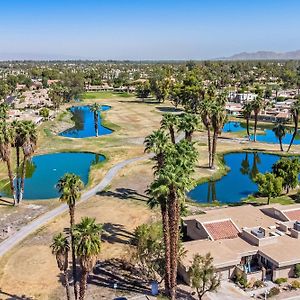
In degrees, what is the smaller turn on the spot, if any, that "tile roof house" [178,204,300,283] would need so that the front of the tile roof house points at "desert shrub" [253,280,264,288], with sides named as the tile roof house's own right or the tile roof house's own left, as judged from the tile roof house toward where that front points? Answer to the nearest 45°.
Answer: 0° — it already faces it

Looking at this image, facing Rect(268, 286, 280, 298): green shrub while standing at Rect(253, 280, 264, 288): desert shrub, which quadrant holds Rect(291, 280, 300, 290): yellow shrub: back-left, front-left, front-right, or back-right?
front-left

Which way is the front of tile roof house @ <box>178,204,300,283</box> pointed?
toward the camera

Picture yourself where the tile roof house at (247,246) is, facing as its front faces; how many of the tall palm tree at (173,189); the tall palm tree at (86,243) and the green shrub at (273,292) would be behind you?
0

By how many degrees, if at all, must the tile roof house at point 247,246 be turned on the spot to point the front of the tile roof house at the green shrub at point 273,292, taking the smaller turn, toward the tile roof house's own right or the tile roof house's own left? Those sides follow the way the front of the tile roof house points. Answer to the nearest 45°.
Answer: approximately 45° to the tile roof house's own left

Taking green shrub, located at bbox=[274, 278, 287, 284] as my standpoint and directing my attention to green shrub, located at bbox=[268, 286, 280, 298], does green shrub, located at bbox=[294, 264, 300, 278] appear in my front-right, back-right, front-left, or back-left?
back-left
